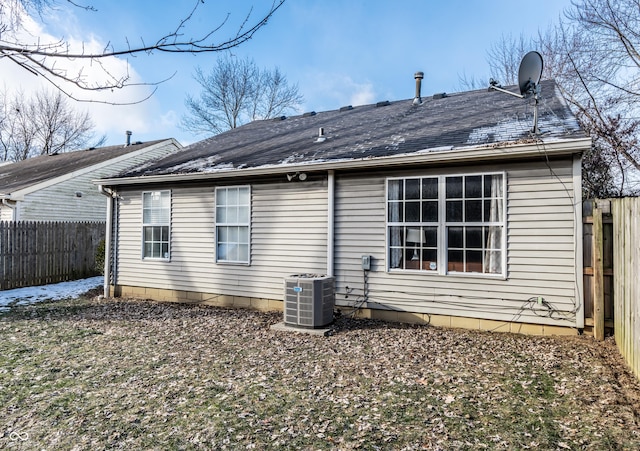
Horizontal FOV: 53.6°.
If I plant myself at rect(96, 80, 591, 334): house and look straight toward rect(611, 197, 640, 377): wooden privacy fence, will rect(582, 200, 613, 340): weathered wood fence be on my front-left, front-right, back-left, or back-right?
front-left

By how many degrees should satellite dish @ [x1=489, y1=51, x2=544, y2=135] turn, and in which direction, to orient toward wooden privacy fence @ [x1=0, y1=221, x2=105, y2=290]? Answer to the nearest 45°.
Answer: approximately 45° to its right

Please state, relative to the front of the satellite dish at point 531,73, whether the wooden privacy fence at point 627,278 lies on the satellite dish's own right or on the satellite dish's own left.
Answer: on the satellite dish's own left
